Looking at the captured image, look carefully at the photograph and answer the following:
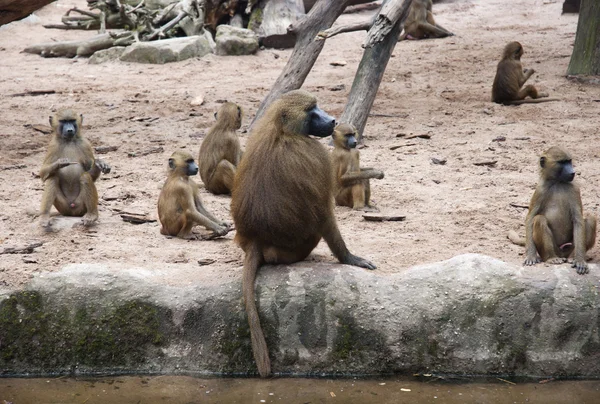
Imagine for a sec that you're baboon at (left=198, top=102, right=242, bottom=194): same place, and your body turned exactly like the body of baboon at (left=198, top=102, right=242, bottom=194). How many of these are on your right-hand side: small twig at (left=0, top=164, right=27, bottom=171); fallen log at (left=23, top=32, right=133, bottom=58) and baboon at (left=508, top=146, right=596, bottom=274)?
1

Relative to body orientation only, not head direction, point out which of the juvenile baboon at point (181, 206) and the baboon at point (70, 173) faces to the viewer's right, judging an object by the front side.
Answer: the juvenile baboon

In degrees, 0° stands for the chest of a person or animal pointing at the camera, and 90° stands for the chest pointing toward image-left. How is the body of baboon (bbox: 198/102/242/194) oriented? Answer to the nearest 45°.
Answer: approximately 225°

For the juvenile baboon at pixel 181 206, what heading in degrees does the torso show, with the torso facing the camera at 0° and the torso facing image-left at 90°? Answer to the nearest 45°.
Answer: approximately 270°

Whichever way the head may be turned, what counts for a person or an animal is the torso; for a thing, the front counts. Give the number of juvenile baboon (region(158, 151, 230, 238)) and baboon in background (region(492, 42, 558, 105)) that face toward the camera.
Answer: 0

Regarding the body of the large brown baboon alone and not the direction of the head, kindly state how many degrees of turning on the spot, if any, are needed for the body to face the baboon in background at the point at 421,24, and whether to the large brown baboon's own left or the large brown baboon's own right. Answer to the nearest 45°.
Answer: approximately 45° to the large brown baboon's own left

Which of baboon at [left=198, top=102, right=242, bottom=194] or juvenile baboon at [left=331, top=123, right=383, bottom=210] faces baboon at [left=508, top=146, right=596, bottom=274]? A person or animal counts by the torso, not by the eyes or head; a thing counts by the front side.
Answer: the juvenile baboon

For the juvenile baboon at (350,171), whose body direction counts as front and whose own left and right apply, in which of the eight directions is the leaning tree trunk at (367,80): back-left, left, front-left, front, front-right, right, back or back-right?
back-left

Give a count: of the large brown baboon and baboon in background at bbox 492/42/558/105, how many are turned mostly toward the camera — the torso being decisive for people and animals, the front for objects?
0

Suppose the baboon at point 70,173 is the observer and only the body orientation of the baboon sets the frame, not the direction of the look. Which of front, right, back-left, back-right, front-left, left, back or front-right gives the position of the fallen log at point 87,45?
back

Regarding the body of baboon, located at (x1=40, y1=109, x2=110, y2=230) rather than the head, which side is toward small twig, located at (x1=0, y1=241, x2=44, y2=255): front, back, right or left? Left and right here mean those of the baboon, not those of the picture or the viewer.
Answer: front

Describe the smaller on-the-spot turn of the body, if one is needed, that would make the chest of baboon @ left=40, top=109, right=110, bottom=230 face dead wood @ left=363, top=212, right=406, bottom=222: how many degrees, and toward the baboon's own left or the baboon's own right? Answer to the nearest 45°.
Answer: approximately 90° to the baboon's own left

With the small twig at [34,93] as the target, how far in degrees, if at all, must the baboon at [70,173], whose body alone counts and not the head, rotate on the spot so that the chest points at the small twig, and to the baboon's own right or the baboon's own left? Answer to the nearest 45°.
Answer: approximately 180°
